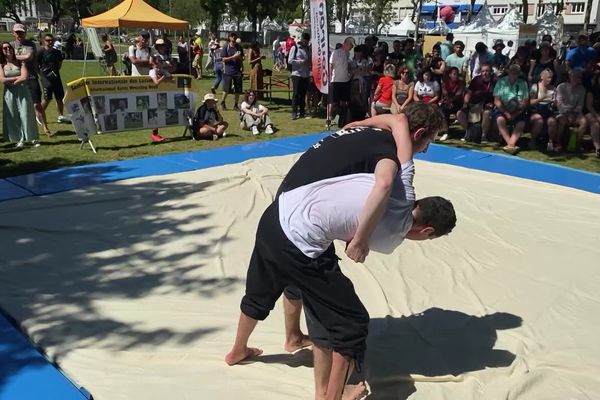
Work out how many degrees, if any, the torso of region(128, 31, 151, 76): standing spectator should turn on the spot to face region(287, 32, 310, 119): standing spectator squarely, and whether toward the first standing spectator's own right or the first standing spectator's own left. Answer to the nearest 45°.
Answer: approximately 90° to the first standing spectator's own left

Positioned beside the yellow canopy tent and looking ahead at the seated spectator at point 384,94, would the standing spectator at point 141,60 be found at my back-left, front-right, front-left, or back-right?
front-right

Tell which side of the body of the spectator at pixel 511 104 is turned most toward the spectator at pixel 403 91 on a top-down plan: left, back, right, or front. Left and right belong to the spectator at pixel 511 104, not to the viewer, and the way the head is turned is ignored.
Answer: right

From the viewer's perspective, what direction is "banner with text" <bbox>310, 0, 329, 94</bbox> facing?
toward the camera

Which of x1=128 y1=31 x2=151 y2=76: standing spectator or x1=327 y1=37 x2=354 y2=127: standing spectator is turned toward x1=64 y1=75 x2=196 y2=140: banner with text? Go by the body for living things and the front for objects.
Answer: x1=128 y1=31 x2=151 y2=76: standing spectator

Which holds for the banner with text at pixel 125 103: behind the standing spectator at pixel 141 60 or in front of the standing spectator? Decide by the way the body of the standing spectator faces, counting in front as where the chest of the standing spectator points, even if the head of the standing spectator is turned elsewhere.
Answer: in front

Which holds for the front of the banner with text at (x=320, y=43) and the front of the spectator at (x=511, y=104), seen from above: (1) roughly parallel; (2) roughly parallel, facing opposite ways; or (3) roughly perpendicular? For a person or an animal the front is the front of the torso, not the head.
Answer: roughly parallel

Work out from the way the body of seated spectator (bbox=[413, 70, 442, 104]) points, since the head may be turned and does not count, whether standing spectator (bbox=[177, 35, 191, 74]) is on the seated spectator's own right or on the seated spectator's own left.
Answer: on the seated spectator's own right

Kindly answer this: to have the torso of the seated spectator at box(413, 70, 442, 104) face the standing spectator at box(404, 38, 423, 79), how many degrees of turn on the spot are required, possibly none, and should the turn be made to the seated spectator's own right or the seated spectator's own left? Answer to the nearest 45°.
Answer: approximately 180°

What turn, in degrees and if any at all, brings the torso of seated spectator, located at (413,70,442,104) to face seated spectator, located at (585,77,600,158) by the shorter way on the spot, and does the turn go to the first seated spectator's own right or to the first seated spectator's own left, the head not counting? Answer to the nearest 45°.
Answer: approximately 90° to the first seated spectator's own left

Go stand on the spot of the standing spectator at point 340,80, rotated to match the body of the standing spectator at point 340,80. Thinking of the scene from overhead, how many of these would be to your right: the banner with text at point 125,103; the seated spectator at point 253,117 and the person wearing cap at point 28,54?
3

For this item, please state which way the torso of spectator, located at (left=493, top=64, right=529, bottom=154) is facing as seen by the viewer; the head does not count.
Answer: toward the camera
